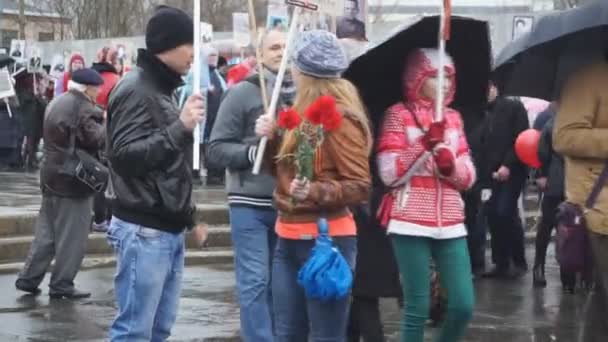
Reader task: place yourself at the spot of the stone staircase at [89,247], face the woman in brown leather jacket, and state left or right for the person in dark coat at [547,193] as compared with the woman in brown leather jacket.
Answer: left

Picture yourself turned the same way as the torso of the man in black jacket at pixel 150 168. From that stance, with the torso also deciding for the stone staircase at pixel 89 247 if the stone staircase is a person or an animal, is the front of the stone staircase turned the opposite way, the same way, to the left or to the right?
to the right

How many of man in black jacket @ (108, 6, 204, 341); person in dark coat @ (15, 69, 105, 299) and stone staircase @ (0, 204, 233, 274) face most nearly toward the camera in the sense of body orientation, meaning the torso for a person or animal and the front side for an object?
1

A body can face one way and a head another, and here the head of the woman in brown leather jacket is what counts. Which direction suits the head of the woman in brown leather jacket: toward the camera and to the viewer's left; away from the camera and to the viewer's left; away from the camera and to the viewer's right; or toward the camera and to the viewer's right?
away from the camera and to the viewer's left

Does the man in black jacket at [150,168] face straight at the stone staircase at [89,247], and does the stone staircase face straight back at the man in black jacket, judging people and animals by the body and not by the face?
no

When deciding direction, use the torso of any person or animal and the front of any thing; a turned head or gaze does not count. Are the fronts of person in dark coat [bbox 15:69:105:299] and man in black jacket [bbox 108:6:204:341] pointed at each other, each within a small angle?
no

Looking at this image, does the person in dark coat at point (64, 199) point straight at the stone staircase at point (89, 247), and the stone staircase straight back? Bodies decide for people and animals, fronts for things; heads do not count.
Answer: no

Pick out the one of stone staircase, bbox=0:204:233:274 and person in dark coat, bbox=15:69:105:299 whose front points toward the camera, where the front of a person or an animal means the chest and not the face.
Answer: the stone staircase

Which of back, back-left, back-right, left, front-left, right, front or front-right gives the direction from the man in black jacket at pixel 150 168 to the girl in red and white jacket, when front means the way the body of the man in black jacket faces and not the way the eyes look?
front

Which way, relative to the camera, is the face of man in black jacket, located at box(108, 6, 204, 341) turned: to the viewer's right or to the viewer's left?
to the viewer's right

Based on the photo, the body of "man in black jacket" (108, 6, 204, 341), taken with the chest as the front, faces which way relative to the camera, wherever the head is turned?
to the viewer's right

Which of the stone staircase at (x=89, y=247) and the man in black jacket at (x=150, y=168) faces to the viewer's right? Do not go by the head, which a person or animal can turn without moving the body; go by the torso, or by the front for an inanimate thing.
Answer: the man in black jacket

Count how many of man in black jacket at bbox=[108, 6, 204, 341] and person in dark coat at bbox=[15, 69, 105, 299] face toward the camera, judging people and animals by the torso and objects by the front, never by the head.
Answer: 0

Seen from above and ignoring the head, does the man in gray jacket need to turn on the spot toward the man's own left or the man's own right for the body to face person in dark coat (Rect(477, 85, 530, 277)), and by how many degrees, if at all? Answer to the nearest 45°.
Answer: approximately 90° to the man's own left

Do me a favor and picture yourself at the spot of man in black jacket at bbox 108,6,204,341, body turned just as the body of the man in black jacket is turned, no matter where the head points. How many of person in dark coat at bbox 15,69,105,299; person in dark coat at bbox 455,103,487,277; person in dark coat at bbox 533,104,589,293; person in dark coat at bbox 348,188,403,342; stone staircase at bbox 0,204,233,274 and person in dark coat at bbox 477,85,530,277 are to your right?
0

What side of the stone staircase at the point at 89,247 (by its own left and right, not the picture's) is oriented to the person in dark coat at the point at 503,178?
left
